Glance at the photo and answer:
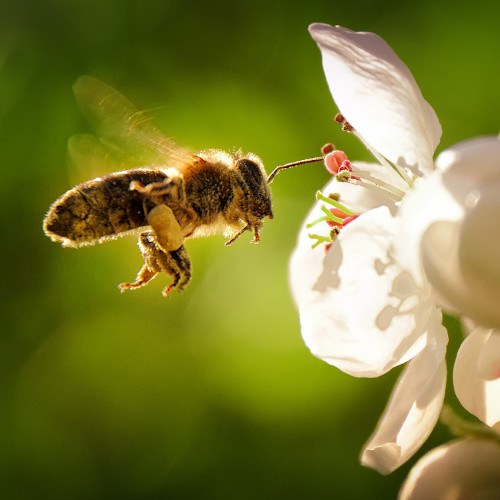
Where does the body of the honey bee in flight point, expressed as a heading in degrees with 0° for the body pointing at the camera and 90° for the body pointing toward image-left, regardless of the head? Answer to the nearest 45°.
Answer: approximately 270°
